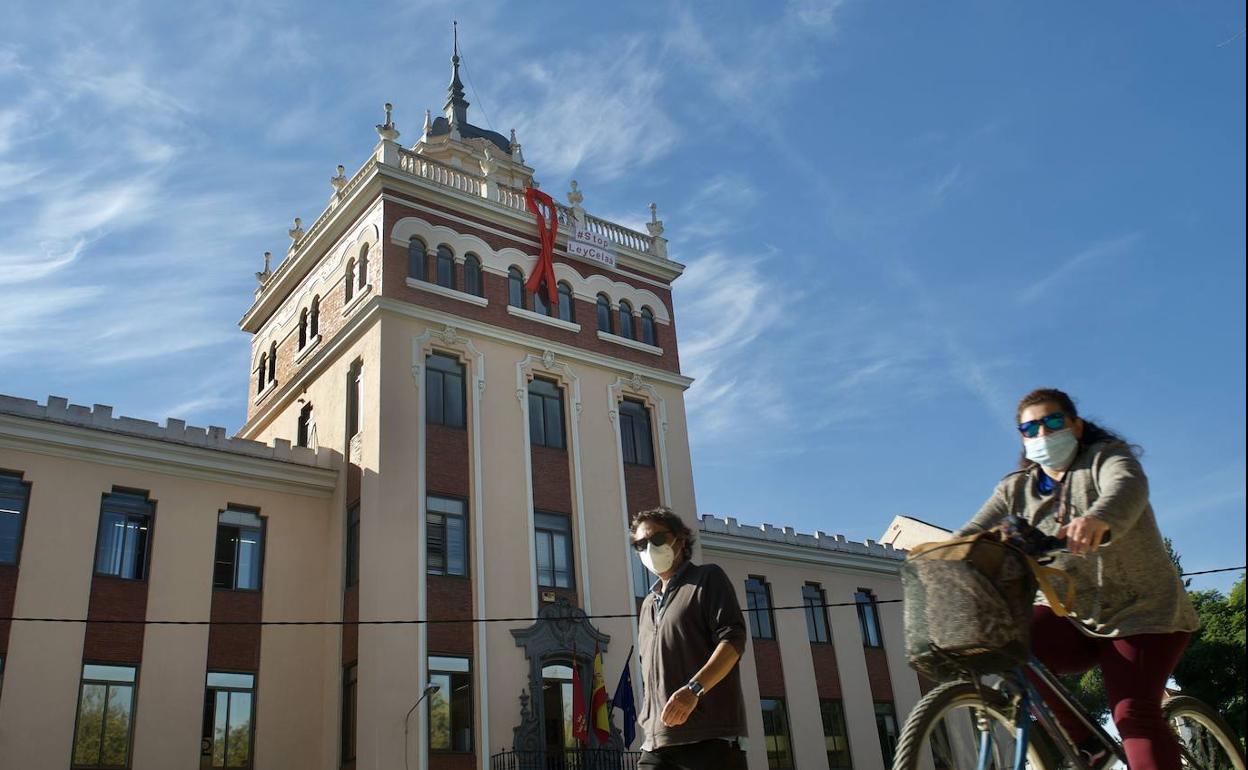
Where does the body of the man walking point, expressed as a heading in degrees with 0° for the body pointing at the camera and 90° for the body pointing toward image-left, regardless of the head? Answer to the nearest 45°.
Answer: approximately 45°

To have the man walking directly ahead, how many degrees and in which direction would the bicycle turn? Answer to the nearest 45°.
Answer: approximately 90° to its right

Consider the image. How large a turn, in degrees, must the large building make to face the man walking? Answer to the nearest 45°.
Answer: approximately 45° to its right

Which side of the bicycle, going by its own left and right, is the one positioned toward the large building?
right

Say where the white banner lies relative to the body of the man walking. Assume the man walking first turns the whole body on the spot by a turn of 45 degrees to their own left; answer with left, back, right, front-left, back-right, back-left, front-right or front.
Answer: back

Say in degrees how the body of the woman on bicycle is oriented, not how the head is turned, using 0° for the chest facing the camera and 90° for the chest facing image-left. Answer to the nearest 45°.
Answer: approximately 45°

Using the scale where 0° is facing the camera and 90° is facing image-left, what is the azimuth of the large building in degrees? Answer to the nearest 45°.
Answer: approximately 315°

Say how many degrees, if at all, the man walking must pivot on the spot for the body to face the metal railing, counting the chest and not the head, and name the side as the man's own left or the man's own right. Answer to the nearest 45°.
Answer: approximately 135° to the man's own right

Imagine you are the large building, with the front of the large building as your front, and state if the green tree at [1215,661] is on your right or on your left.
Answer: on your left
